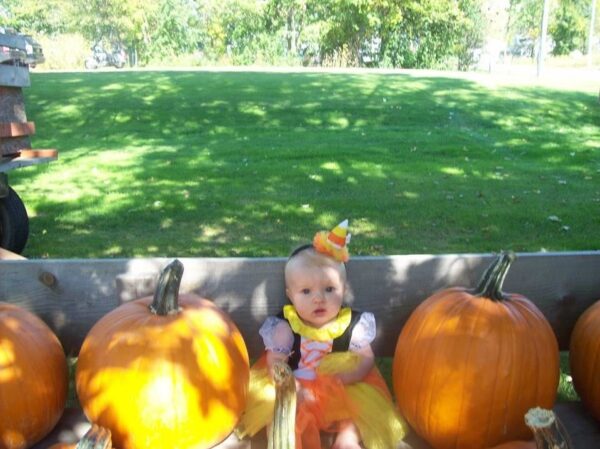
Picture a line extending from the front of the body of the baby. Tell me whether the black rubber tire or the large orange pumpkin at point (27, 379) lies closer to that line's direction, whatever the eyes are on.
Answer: the large orange pumpkin

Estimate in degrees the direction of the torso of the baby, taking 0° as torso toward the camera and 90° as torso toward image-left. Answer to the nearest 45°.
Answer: approximately 0°

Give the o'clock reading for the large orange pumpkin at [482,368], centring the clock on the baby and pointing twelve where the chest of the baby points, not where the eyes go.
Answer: The large orange pumpkin is roughly at 10 o'clock from the baby.

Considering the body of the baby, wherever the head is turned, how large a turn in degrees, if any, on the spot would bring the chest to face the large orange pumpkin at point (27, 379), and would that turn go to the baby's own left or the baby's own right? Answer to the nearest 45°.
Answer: approximately 90° to the baby's own right

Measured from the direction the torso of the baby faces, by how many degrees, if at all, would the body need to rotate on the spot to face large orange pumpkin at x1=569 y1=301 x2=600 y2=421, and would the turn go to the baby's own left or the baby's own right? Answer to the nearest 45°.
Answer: approximately 90° to the baby's own left

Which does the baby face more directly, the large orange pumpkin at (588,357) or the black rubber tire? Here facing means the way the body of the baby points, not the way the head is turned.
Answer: the large orange pumpkin

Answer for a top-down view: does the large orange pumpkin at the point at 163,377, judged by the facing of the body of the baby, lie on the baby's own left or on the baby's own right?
on the baby's own right

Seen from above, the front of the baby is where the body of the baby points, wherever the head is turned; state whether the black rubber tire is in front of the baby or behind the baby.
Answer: behind
